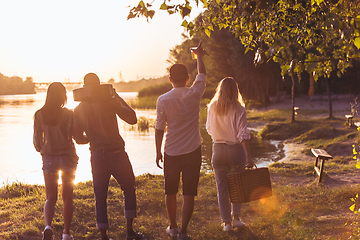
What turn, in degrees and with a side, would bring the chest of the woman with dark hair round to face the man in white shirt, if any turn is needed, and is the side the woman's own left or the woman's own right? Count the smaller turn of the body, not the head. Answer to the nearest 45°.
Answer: approximately 90° to the woman's own right

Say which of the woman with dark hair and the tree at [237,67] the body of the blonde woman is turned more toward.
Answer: the tree

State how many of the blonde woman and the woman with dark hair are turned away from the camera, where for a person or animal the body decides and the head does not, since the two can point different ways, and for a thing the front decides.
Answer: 2

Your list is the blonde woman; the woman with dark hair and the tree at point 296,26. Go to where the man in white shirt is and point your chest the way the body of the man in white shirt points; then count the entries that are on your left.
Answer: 1

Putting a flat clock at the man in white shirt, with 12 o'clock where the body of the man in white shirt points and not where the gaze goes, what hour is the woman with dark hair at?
The woman with dark hair is roughly at 9 o'clock from the man in white shirt.

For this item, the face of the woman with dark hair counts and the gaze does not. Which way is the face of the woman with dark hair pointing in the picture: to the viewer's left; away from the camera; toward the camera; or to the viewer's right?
away from the camera

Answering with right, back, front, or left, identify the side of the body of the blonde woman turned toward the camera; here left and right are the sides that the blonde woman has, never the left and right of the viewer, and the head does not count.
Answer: back

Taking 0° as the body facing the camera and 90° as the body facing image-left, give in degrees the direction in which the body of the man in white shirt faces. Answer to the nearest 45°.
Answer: approximately 180°

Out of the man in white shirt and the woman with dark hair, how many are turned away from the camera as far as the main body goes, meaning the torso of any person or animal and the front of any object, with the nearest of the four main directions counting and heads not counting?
2

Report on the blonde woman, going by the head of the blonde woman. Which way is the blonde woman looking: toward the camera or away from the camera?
away from the camera

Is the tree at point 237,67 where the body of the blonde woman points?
yes

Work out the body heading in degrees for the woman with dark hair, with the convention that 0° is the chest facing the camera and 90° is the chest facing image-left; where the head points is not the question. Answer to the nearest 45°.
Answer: approximately 180°
